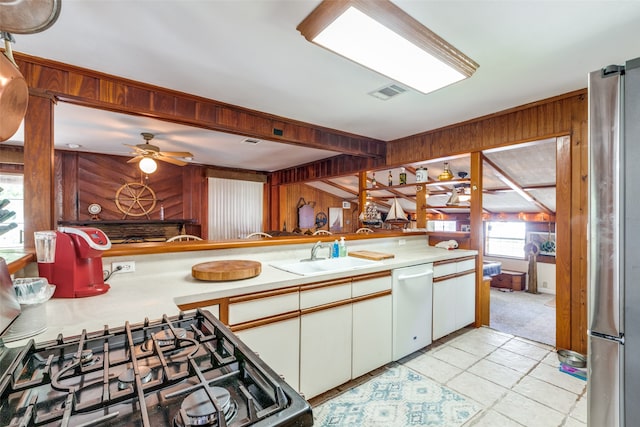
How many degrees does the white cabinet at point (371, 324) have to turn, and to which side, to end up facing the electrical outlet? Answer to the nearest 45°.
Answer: approximately 90° to its right

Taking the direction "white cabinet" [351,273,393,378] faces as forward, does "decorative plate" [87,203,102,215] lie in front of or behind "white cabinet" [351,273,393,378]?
behind

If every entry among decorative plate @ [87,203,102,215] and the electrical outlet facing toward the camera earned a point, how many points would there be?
2

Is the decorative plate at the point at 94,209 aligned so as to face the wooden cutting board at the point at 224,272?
yes

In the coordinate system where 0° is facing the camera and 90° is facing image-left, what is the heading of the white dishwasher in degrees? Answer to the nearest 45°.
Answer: approximately 315°

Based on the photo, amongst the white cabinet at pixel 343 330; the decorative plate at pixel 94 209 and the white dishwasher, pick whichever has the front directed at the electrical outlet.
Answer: the decorative plate

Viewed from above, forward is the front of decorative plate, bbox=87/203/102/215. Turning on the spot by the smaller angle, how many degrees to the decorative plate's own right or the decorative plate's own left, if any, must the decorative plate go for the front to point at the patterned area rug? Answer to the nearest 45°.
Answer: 0° — it already faces it

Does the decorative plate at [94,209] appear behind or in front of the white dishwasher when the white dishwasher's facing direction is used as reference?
behind

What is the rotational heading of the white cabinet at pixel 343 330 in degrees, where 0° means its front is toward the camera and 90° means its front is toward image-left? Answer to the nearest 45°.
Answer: approximately 315°

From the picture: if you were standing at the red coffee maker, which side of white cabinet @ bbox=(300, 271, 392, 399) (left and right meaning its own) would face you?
right
